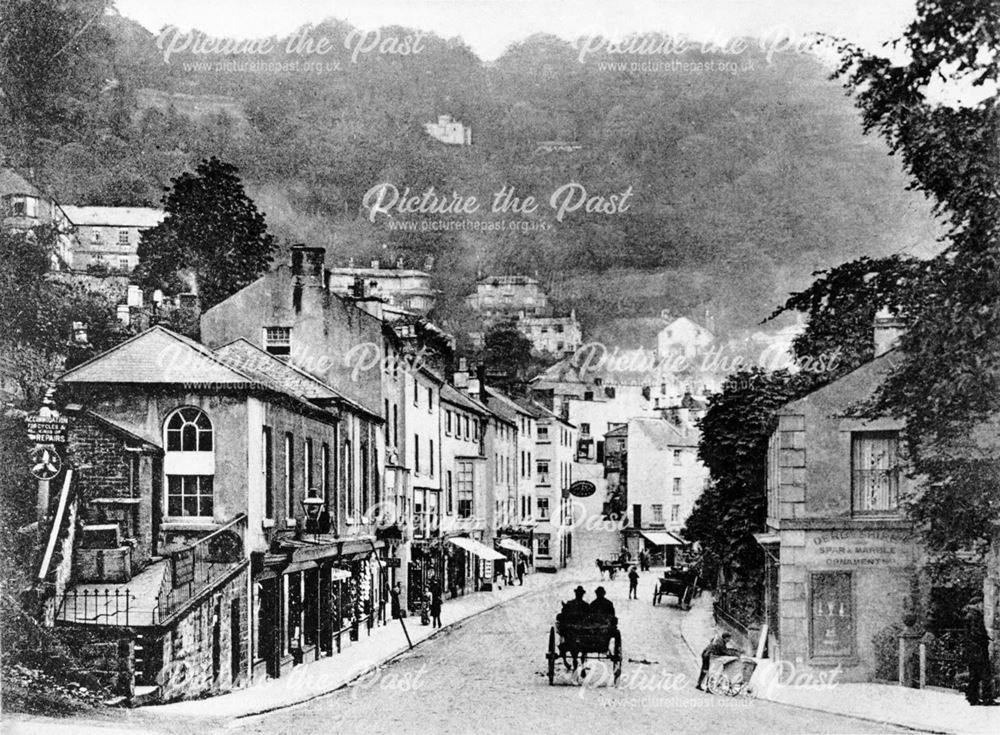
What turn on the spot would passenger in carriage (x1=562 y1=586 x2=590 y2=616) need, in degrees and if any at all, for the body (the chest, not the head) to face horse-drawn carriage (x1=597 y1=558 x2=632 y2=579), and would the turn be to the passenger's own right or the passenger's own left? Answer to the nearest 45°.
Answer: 0° — they already face it

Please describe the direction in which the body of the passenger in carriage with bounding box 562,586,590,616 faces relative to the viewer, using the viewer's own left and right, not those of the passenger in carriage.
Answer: facing away from the viewer

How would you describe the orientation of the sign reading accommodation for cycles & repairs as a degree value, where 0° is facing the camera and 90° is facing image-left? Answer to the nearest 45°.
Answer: approximately 0°

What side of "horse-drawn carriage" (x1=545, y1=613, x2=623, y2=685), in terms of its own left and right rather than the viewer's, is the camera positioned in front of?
back
